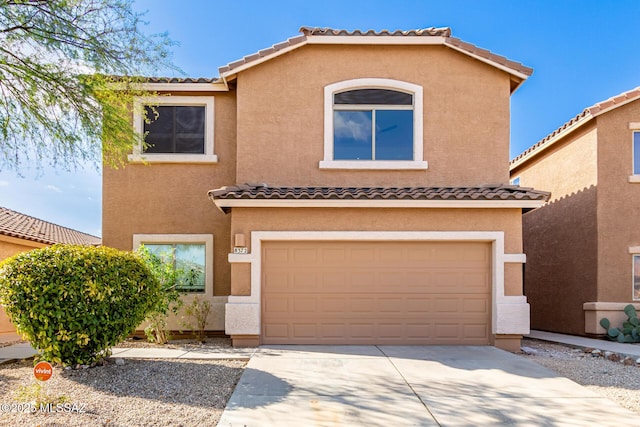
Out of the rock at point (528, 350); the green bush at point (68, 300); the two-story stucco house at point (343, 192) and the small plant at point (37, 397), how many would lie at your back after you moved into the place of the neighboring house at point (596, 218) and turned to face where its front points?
0

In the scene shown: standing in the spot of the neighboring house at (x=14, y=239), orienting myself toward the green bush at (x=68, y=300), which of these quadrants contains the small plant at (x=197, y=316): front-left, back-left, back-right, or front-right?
front-left

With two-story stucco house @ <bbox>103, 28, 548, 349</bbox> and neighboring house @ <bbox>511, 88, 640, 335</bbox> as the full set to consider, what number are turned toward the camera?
2

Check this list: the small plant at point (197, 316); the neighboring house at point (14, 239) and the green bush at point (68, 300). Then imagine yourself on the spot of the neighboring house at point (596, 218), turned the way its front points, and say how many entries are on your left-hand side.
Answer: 0

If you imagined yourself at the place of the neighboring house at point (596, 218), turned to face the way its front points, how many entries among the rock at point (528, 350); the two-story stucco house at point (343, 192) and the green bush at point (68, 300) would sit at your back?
0

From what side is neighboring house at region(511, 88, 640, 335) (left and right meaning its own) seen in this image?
front

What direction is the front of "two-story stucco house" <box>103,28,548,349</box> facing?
toward the camera

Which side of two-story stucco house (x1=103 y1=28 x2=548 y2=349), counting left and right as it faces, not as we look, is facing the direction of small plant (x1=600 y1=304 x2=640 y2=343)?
left

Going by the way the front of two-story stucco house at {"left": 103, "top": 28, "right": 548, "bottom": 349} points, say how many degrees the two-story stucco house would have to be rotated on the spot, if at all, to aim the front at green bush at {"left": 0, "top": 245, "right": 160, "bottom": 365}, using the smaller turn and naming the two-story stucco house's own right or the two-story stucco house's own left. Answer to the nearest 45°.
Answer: approximately 45° to the two-story stucco house's own right

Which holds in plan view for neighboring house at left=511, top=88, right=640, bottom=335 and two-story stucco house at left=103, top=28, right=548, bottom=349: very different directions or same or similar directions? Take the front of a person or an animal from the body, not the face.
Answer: same or similar directions

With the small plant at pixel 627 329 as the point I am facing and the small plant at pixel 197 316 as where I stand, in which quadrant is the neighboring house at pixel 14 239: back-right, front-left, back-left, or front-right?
back-left

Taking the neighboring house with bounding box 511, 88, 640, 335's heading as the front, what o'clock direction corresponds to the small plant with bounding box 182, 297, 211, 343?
The small plant is roughly at 2 o'clock from the neighboring house.

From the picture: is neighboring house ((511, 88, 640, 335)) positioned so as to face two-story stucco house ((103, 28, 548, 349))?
no

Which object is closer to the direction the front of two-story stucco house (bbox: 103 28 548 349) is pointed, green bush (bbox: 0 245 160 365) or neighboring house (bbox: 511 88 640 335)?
the green bush

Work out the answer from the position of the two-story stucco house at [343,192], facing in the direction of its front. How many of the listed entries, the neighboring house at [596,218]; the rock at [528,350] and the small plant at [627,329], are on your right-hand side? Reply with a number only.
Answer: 0

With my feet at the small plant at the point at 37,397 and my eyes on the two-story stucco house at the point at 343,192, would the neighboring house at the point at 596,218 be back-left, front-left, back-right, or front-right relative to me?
front-right
